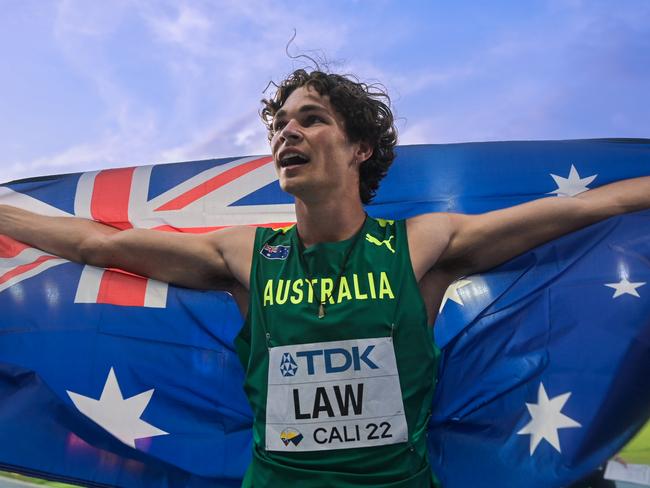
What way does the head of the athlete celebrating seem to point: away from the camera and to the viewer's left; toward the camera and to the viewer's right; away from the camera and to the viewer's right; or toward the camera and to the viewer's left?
toward the camera and to the viewer's left

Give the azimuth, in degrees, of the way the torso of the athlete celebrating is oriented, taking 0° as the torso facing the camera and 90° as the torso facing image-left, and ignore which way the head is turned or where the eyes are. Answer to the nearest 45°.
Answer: approximately 0°
